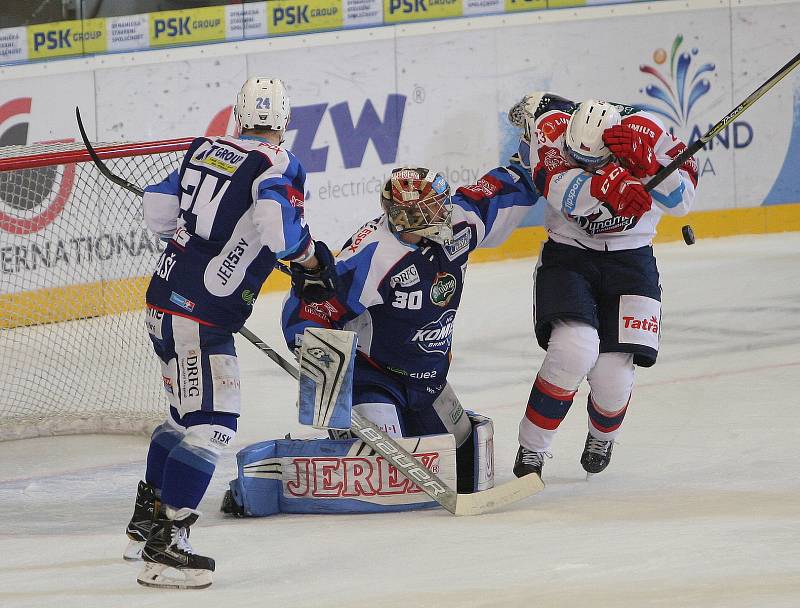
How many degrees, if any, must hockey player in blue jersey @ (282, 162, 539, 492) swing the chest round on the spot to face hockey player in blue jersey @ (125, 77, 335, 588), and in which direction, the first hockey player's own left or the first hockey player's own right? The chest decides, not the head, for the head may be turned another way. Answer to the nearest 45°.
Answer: approximately 90° to the first hockey player's own right

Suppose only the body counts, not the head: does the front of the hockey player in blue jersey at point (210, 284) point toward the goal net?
no

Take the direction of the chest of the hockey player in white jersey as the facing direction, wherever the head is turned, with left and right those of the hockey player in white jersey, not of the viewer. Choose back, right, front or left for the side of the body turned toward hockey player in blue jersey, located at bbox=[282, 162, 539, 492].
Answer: right

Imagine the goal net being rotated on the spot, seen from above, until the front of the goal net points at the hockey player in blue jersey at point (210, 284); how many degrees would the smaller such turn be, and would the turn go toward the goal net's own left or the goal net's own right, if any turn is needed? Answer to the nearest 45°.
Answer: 0° — it already faces them

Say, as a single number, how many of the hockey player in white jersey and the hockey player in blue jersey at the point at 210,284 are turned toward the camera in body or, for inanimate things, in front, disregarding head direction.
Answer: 1

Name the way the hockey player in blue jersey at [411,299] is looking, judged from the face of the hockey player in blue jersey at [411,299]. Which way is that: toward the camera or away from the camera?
toward the camera

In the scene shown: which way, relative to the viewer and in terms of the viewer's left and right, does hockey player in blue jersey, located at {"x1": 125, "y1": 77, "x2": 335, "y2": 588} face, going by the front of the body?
facing away from the viewer and to the right of the viewer

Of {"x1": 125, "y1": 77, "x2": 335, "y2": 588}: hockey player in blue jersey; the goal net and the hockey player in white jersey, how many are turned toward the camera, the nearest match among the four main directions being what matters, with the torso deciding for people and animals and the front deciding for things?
2

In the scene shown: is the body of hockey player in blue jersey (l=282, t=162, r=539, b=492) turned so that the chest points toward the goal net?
no

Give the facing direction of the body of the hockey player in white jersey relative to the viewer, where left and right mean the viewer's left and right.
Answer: facing the viewer

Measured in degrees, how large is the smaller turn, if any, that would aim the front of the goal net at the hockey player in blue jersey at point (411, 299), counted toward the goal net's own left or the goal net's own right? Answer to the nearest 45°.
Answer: approximately 45° to the goal net's own left

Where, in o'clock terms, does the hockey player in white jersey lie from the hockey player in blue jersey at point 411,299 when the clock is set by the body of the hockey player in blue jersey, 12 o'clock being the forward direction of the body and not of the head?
The hockey player in white jersey is roughly at 10 o'clock from the hockey player in blue jersey.

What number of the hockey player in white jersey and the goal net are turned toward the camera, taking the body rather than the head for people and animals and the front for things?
2

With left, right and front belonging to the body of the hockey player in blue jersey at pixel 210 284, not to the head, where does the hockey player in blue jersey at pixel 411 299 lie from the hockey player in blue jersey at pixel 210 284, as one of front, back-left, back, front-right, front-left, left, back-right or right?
front

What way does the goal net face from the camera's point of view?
toward the camera

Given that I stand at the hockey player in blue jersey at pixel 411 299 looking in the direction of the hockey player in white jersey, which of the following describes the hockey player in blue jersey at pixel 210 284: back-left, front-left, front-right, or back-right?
back-right

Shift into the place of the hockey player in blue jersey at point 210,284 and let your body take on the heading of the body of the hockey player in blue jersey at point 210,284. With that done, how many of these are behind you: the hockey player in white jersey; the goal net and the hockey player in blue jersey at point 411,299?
0
